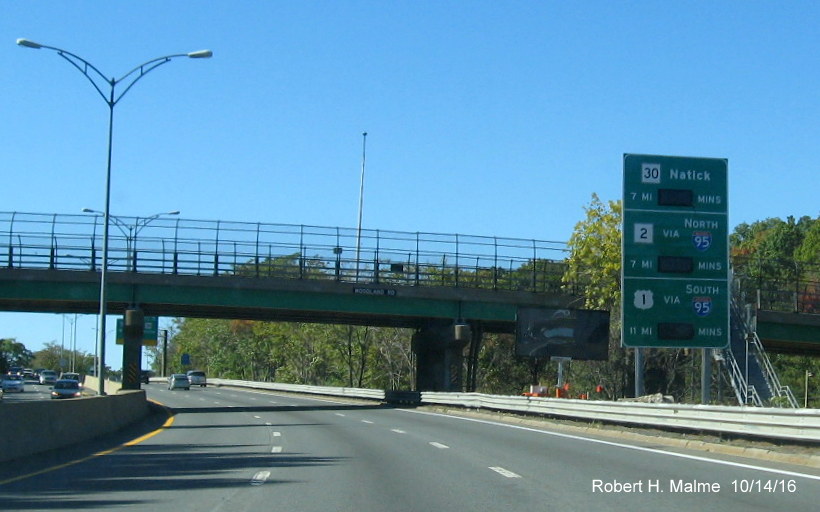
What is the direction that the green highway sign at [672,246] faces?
toward the camera

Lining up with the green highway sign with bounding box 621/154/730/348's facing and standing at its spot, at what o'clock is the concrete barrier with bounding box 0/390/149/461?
The concrete barrier is roughly at 2 o'clock from the green highway sign.

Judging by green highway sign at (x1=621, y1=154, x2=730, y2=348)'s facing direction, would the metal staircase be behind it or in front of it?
behind

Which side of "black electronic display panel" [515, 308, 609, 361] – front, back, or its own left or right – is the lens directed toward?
front

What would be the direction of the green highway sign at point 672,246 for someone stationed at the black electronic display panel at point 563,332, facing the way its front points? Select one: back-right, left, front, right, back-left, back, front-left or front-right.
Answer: front

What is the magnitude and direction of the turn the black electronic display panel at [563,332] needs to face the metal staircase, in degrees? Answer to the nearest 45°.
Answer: approximately 45° to its left

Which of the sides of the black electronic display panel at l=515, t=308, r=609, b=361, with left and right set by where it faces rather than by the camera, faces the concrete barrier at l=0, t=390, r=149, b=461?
front

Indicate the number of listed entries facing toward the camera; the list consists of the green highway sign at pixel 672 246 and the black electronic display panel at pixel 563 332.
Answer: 2

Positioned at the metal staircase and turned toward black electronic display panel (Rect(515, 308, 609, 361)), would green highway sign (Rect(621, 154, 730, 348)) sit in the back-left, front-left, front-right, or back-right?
back-left
